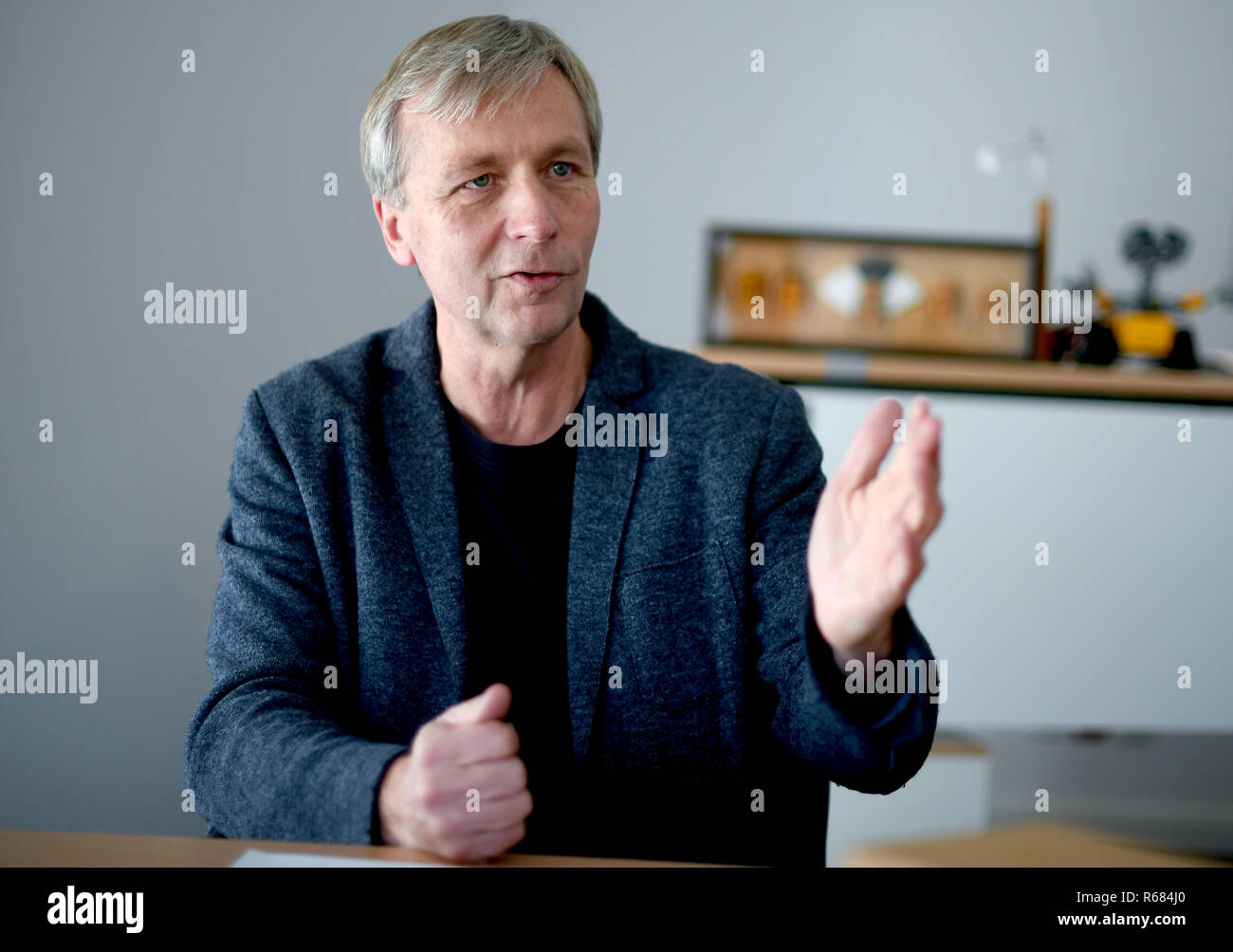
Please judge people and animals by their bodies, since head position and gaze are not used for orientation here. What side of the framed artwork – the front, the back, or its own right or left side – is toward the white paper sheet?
front

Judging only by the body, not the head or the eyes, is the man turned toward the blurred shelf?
no

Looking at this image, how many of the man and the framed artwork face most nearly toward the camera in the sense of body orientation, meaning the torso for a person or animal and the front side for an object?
2

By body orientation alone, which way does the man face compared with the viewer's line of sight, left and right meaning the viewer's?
facing the viewer

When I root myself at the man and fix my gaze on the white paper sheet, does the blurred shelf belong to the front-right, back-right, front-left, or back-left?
back-left

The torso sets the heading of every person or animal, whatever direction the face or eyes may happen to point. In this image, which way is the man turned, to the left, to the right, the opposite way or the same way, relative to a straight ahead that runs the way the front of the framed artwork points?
the same way

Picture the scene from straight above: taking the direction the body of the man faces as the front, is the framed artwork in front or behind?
behind

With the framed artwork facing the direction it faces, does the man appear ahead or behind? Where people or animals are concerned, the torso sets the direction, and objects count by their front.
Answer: ahead
